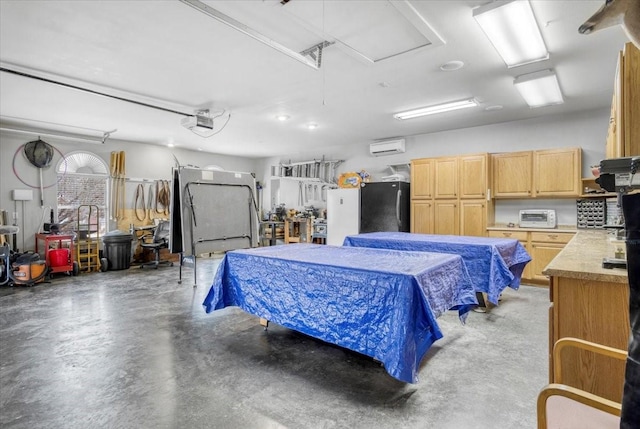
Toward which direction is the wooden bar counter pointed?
to the viewer's left

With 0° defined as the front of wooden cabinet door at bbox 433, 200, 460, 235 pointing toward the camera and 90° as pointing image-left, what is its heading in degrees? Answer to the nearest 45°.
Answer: approximately 0°

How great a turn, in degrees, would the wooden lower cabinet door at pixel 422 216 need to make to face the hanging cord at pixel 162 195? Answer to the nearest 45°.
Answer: approximately 90° to its right

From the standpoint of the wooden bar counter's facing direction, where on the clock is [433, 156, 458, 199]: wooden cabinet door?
The wooden cabinet door is roughly at 2 o'clock from the wooden bar counter.

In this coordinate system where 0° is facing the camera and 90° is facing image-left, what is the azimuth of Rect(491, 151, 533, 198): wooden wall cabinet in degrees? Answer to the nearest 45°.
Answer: approximately 0°
